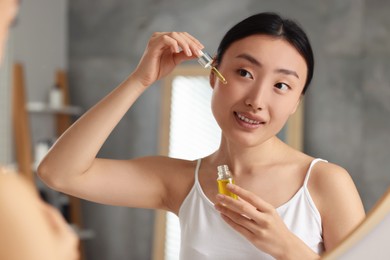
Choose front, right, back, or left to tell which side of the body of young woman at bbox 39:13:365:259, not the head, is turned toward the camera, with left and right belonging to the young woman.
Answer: front
